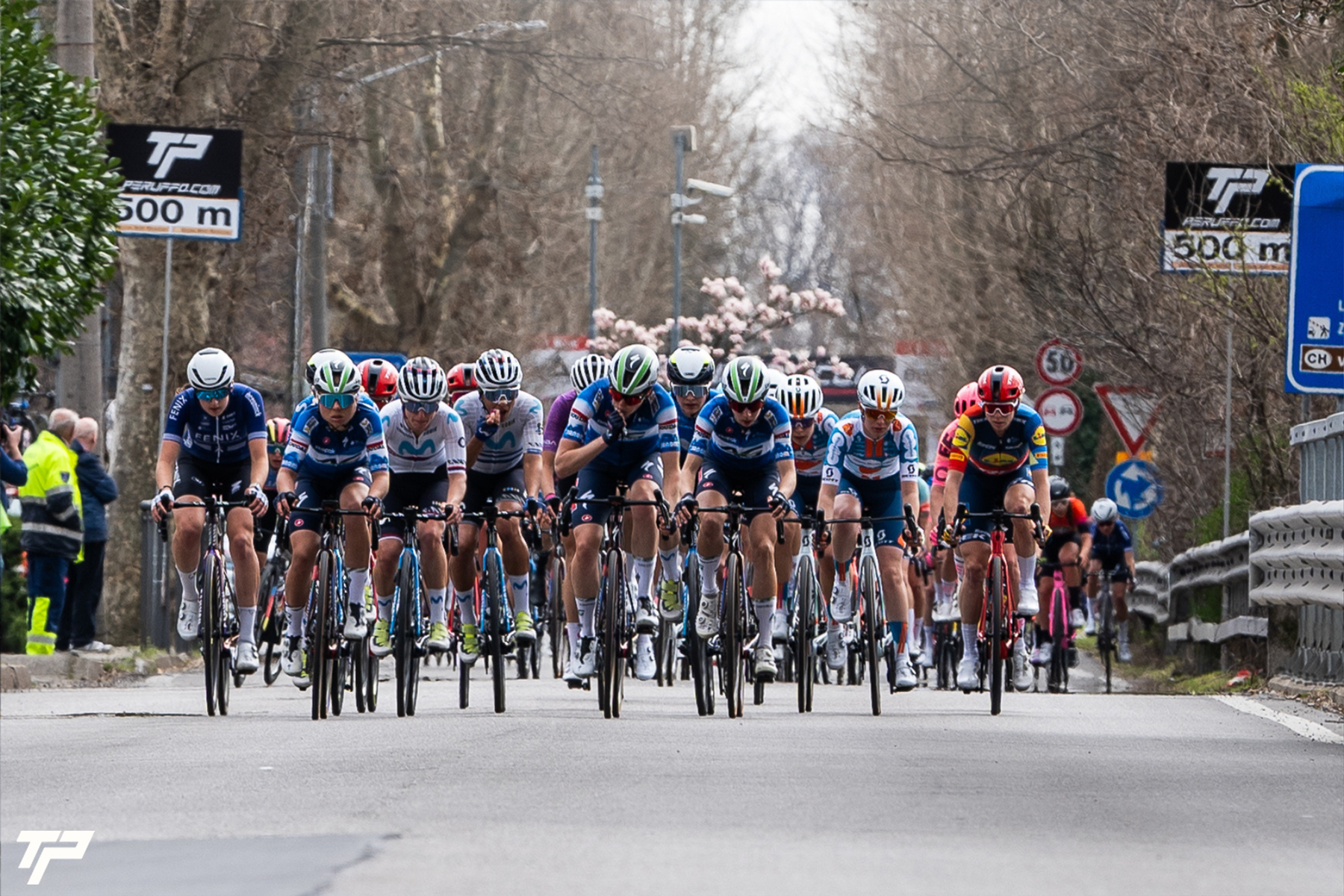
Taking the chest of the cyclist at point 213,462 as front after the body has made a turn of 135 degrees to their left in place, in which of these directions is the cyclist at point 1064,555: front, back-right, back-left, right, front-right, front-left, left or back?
front

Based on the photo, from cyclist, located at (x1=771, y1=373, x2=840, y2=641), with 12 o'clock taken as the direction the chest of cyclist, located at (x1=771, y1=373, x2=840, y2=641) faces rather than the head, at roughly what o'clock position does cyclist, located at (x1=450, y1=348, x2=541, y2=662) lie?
cyclist, located at (x1=450, y1=348, x2=541, y2=662) is roughly at 2 o'clock from cyclist, located at (x1=771, y1=373, x2=840, y2=641).

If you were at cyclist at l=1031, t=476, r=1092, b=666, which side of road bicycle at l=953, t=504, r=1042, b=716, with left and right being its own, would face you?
back

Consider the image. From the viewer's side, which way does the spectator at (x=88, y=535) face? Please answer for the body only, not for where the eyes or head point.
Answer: to the viewer's right

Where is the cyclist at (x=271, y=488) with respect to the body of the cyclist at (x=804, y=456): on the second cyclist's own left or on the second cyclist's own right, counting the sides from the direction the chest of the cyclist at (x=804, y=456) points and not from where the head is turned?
on the second cyclist's own right

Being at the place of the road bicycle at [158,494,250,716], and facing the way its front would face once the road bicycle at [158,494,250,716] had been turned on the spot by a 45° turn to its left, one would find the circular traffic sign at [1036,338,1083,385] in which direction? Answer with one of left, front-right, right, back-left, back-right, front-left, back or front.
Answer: left

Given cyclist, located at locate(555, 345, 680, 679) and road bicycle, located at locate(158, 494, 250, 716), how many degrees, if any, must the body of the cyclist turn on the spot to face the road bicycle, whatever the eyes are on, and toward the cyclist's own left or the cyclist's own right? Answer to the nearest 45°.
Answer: approximately 90° to the cyclist's own right

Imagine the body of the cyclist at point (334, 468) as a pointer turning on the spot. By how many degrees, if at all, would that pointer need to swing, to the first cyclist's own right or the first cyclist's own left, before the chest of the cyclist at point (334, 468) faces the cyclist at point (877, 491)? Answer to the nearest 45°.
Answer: approximately 90° to the first cyclist's own left

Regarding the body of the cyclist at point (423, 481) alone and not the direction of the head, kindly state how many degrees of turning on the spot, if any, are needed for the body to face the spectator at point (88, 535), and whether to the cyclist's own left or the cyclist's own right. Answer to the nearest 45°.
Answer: approximately 135° to the cyclist's own right
